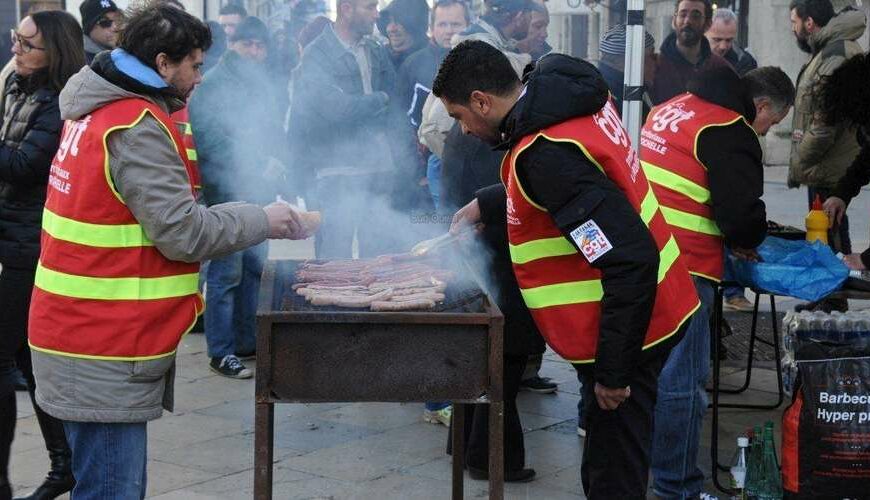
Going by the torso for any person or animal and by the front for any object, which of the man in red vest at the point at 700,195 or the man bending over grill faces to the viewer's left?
the man bending over grill

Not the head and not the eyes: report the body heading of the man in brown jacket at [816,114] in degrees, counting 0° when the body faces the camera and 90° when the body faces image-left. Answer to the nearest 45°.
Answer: approximately 90°

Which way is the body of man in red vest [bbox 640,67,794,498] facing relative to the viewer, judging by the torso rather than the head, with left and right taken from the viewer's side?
facing away from the viewer and to the right of the viewer

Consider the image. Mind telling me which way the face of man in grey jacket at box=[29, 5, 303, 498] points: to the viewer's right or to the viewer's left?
to the viewer's right

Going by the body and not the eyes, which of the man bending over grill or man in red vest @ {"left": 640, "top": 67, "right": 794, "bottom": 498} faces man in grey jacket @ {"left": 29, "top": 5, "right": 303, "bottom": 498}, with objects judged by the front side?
the man bending over grill

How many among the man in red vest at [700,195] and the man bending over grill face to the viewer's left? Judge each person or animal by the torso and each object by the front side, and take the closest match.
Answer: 1

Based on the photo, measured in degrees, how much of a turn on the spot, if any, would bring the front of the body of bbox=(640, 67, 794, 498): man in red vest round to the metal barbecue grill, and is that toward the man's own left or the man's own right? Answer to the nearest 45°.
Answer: approximately 180°

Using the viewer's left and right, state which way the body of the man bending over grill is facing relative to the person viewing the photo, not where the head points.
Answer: facing to the left of the viewer

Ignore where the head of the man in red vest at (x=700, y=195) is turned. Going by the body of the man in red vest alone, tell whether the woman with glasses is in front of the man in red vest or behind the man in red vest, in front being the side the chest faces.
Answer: behind
